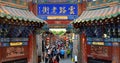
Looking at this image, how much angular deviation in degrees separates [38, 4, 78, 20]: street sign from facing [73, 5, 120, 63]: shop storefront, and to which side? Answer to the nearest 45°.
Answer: approximately 45° to its left

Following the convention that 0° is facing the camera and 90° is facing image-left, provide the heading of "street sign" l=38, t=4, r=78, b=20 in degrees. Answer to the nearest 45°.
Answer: approximately 0°

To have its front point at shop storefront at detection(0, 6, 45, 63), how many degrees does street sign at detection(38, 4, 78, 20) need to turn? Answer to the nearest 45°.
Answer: approximately 45° to its right
